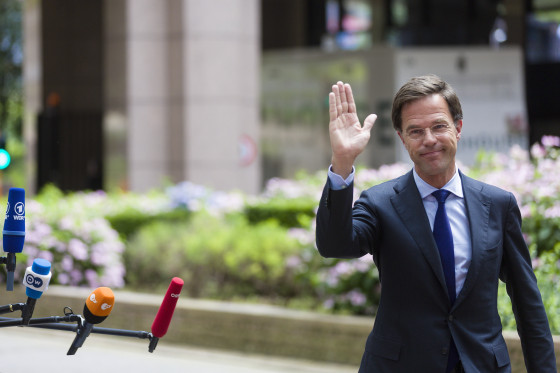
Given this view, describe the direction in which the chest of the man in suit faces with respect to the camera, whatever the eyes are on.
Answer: toward the camera

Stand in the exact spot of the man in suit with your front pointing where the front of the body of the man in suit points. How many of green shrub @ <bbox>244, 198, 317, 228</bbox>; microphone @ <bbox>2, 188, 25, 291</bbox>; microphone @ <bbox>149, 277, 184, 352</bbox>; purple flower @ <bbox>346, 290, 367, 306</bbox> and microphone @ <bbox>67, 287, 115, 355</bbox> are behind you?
2

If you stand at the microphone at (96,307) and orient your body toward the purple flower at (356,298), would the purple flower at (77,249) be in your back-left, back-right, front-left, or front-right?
front-left

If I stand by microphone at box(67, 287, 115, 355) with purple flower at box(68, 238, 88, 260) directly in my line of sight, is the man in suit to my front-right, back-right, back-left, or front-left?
front-right

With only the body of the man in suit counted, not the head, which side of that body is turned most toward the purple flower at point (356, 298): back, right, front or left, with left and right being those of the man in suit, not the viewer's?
back

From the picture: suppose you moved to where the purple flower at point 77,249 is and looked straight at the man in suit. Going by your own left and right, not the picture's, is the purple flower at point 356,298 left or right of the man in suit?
left

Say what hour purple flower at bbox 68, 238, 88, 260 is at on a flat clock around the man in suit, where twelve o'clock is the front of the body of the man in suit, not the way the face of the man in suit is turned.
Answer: The purple flower is roughly at 5 o'clock from the man in suit.

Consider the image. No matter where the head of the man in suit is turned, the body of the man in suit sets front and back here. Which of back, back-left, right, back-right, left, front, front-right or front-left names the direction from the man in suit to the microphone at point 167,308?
front-right

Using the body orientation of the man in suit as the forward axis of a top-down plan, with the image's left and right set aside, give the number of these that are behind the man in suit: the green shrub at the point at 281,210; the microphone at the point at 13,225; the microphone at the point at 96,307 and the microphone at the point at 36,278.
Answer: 1

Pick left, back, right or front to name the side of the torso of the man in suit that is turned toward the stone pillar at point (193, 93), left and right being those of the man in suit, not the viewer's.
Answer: back
